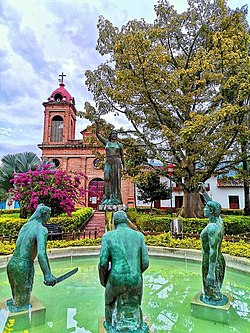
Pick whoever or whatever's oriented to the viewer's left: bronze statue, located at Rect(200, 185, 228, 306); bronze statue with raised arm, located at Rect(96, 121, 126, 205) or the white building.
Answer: the bronze statue

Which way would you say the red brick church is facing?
toward the camera

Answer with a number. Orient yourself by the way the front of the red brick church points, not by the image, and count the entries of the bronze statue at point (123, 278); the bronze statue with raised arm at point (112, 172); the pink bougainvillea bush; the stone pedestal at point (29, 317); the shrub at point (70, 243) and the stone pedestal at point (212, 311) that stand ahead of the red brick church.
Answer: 6

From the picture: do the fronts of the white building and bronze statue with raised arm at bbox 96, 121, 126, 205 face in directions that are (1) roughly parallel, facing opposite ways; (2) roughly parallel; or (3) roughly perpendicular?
roughly parallel

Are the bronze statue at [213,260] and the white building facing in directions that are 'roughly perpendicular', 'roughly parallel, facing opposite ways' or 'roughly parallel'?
roughly perpendicular

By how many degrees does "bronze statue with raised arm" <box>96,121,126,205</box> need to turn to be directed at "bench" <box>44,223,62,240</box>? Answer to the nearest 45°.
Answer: approximately 135° to its right

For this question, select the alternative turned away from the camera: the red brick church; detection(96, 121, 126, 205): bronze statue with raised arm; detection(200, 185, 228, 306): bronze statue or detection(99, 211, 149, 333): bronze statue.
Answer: detection(99, 211, 149, 333): bronze statue

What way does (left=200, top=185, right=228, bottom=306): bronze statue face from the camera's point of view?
to the viewer's left

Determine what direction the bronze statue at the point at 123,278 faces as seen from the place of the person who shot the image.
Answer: facing away from the viewer

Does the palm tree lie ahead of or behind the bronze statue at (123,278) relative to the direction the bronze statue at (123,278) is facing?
ahead

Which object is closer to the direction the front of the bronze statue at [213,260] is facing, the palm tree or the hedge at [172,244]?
the palm tree

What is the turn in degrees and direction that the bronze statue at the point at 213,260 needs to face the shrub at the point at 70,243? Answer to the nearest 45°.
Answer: approximately 45° to its right

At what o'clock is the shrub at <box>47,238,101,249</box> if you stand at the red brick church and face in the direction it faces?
The shrub is roughly at 12 o'clock from the red brick church.

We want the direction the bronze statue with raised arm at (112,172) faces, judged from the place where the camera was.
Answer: facing the viewer

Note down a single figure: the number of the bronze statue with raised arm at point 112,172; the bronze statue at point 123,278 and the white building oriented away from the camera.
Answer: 1
